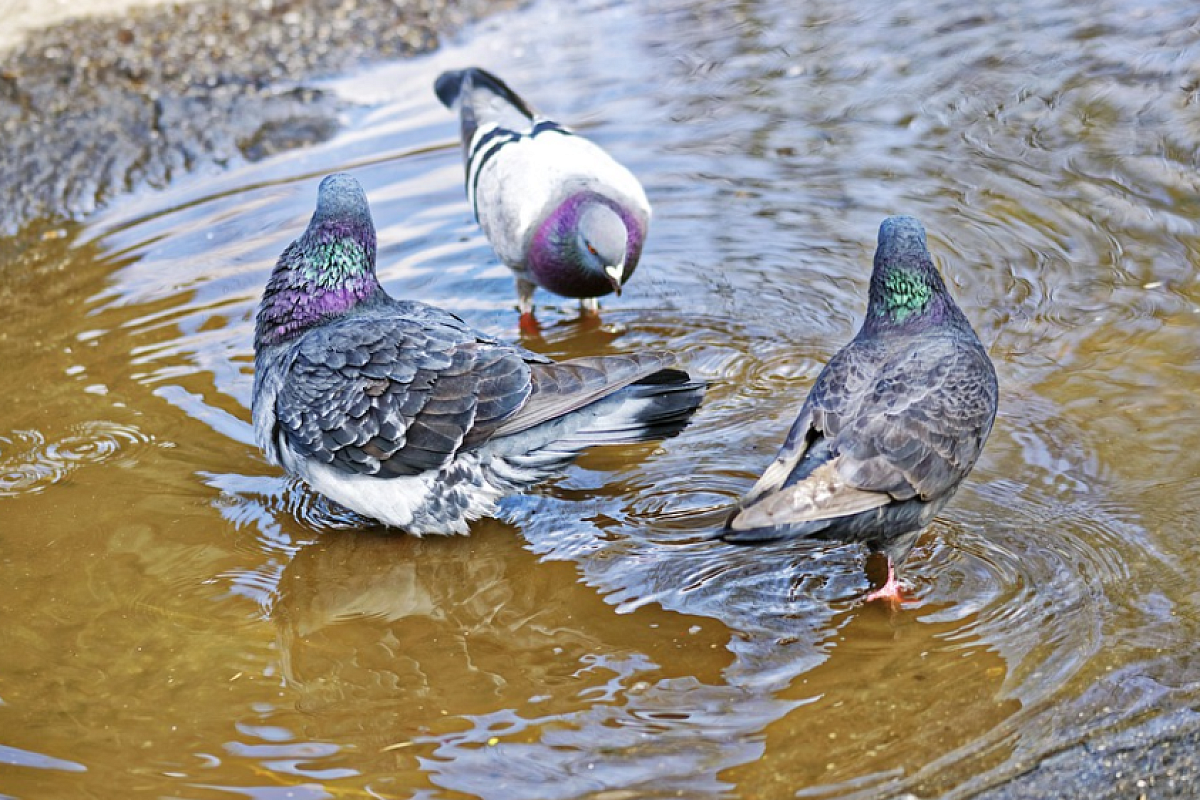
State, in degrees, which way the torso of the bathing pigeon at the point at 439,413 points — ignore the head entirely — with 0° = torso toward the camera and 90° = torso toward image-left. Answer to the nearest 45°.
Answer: approximately 90°

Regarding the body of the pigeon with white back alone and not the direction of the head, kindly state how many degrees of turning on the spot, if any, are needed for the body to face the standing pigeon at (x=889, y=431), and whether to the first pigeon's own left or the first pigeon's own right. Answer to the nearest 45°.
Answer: approximately 45° to the first pigeon's own right

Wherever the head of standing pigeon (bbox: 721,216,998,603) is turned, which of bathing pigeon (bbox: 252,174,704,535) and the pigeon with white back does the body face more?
the pigeon with white back

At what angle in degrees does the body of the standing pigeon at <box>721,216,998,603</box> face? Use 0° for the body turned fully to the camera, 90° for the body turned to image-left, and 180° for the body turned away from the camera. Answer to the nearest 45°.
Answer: approximately 225°

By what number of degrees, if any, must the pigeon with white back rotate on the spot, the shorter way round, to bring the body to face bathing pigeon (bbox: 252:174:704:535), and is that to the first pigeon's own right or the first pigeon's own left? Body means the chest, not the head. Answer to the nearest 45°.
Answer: approximately 45° to the first pigeon's own right

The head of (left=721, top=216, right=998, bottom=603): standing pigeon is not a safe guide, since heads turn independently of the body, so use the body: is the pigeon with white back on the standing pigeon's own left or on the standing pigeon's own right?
on the standing pigeon's own left

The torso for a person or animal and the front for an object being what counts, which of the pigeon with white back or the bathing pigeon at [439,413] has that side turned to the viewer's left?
the bathing pigeon

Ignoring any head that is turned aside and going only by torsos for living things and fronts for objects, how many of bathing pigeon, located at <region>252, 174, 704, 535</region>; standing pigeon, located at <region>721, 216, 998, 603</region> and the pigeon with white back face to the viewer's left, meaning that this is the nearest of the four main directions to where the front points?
1

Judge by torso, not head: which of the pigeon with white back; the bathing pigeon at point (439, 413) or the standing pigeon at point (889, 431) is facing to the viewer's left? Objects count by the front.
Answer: the bathing pigeon at point (439, 413)

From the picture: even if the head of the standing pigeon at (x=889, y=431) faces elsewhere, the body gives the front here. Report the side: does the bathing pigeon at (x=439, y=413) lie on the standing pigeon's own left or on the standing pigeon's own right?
on the standing pigeon's own left

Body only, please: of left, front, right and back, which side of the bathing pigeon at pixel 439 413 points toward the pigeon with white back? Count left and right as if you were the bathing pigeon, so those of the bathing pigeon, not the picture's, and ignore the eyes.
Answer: right

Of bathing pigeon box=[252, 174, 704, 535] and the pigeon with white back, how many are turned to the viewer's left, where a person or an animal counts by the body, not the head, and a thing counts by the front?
1

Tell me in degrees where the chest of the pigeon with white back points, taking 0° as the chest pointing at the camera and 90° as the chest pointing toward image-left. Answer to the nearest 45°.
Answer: approximately 315°
